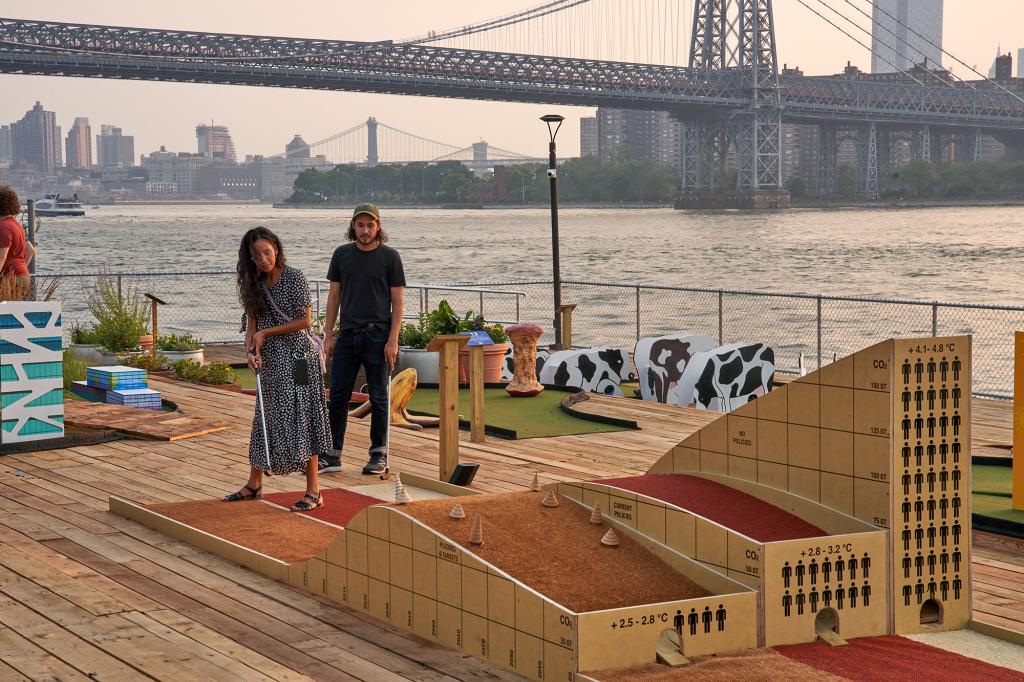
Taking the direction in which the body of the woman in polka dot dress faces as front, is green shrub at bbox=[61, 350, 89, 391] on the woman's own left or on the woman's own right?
on the woman's own right

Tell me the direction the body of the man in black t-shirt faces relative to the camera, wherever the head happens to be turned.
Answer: toward the camera

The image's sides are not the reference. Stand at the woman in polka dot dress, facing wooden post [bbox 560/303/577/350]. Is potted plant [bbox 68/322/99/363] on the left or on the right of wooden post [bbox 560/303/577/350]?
left

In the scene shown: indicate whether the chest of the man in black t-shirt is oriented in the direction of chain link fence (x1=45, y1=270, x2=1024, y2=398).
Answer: no

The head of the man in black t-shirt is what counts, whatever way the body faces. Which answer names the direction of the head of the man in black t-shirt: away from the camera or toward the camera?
toward the camera

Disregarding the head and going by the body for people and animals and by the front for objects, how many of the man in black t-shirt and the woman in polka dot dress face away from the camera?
0

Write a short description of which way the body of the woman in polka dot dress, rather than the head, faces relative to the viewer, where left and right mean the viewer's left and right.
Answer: facing the viewer and to the left of the viewer

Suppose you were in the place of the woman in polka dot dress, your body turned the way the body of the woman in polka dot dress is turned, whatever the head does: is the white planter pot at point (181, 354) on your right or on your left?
on your right

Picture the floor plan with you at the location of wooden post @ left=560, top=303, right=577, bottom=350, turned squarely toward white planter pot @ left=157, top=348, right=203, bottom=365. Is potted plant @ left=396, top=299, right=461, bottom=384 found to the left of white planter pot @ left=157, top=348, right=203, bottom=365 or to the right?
left

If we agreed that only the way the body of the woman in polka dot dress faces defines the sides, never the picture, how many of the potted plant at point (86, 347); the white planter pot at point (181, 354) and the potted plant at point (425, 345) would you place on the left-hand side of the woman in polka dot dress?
0

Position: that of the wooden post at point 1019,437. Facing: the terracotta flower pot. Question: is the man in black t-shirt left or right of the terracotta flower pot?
left

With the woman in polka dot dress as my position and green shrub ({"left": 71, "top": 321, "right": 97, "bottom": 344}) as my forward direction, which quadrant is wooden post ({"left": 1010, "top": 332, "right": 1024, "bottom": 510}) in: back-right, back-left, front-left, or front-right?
back-right

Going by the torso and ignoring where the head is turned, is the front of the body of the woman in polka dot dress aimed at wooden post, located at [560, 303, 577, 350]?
no

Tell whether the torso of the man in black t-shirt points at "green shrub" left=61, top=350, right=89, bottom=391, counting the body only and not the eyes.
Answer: no

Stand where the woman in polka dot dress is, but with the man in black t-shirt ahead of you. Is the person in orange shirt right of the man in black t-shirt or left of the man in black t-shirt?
left

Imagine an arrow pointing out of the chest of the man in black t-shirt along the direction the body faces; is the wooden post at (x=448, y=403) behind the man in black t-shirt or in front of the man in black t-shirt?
in front

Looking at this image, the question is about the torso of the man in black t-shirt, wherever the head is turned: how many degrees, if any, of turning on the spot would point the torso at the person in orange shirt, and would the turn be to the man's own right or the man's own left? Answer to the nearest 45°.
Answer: approximately 135° to the man's own right

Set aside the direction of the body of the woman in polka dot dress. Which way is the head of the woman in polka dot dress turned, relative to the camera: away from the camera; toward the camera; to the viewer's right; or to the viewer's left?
toward the camera
